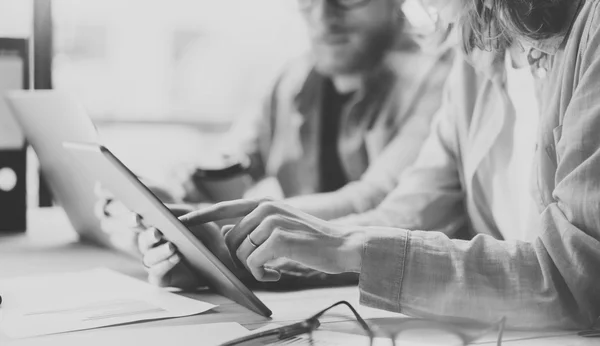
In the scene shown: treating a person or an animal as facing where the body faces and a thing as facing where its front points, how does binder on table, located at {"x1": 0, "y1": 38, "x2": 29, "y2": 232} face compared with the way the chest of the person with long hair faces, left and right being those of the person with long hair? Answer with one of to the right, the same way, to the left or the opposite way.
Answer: to the left

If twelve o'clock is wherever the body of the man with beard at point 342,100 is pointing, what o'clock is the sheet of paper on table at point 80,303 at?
The sheet of paper on table is roughly at 11 o'clock from the man with beard.

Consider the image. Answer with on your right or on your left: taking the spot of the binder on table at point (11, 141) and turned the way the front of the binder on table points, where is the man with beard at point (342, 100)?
on your left

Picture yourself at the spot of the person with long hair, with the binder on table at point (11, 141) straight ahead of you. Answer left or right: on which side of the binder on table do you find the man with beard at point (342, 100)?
right

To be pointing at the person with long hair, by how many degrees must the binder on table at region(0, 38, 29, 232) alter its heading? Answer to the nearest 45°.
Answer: approximately 45° to its left

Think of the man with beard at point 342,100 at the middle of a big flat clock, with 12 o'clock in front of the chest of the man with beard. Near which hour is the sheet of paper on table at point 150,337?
The sheet of paper on table is roughly at 11 o'clock from the man with beard.

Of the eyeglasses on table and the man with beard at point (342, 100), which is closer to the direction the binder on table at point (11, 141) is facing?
the eyeglasses on table
